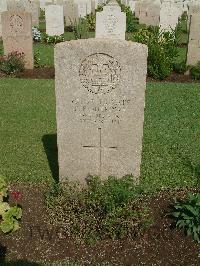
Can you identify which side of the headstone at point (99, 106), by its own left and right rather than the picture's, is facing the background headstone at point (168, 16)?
back

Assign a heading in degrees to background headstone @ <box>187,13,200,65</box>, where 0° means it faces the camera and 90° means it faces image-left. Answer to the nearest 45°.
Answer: approximately 0°

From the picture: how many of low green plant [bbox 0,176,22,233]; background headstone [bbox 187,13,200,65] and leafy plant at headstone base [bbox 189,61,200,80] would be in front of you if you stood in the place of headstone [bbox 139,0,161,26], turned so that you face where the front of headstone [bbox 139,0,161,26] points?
3

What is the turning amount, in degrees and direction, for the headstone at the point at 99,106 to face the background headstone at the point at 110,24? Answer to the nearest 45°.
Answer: approximately 180°

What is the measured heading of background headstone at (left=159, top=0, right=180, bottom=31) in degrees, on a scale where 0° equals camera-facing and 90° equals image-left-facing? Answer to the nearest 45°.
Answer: approximately 0°

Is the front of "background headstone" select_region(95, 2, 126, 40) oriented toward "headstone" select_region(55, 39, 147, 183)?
yes

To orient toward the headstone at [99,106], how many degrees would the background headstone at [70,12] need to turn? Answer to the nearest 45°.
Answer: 0° — it already faces it

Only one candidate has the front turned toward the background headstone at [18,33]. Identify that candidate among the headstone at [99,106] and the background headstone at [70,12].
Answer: the background headstone at [70,12]
